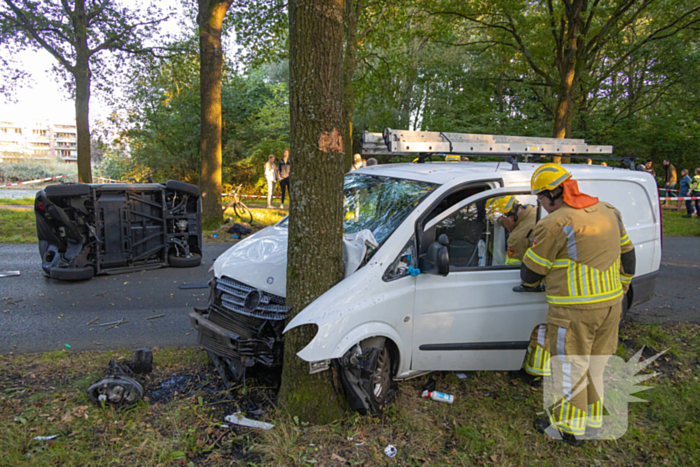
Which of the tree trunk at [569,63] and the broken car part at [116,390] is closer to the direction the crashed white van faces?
the broken car part

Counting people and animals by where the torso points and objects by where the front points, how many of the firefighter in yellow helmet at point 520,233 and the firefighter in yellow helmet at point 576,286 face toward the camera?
0

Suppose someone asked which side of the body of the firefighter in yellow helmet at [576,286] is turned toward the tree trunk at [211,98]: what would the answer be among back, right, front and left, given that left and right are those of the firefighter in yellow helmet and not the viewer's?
front

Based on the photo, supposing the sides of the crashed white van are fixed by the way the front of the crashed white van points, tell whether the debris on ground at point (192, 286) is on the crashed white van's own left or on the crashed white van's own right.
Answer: on the crashed white van's own right

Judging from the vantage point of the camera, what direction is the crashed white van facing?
facing the viewer and to the left of the viewer

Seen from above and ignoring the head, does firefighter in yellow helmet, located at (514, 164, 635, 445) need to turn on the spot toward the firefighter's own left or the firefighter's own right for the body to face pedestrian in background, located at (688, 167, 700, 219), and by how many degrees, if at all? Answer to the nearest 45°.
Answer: approximately 45° to the firefighter's own right

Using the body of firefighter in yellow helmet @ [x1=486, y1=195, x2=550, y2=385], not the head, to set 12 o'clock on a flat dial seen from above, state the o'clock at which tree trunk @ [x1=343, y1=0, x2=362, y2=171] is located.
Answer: The tree trunk is roughly at 2 o'clock from the firefighter in yellow helmet.

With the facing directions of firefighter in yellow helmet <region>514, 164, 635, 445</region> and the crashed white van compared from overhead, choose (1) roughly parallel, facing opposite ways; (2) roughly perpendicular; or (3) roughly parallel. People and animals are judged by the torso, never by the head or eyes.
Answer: roughly perpendicular

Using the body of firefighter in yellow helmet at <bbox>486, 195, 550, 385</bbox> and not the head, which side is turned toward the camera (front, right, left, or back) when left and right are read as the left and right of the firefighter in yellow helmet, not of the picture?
left

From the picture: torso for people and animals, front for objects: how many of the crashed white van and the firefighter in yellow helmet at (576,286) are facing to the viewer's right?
0

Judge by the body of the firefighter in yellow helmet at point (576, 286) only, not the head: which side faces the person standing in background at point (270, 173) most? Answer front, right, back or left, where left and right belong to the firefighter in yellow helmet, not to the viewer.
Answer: front

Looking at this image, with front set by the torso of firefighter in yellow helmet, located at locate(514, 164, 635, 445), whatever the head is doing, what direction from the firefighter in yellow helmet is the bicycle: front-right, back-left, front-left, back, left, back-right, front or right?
front

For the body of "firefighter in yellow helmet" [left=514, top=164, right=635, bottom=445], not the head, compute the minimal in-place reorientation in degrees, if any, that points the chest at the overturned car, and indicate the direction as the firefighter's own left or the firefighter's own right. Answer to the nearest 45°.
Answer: approximately 45° to the firefighter's own left

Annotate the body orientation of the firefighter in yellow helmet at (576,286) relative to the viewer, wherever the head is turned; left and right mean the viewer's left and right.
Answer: facing away from the viewer and to the left of the viewer
